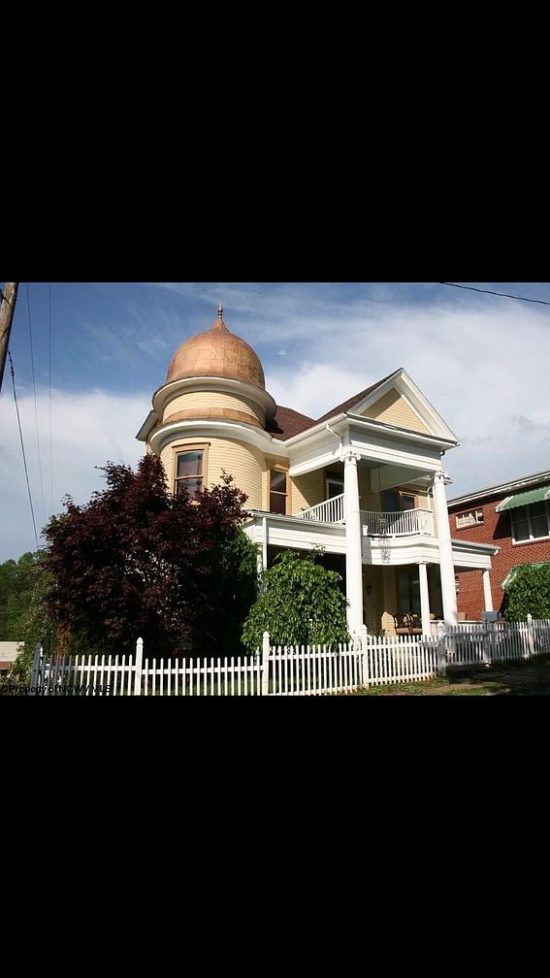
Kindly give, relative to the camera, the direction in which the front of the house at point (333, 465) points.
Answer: facing the viewer and to the right of the viewer

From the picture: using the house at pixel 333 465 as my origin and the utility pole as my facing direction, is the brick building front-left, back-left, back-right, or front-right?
back-left

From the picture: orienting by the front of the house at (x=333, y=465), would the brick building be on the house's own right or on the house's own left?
on the house's own left

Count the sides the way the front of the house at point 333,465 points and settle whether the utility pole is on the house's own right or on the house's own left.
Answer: on the house's own right

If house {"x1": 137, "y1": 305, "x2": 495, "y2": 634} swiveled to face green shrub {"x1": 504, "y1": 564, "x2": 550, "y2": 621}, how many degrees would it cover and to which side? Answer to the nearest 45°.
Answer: approximately 90° to its left

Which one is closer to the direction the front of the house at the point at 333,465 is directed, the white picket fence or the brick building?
the white picket fence

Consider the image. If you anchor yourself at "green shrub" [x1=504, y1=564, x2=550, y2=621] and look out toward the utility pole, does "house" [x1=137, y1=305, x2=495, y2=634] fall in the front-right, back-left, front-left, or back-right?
front-right
